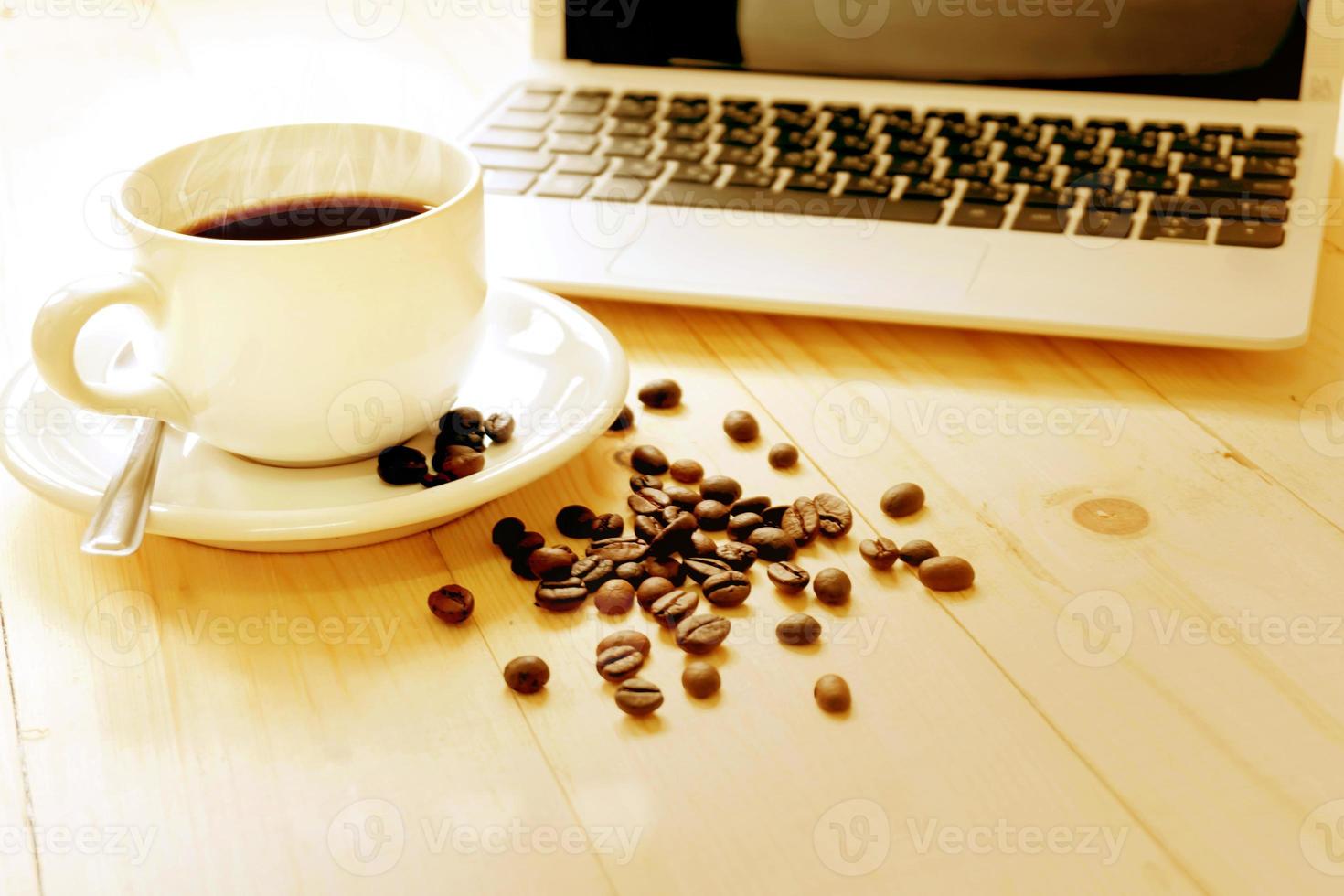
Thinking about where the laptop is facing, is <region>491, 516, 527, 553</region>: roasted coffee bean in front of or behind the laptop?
in front

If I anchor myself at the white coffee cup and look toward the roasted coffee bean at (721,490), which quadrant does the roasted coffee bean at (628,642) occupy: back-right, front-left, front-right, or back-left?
front-right

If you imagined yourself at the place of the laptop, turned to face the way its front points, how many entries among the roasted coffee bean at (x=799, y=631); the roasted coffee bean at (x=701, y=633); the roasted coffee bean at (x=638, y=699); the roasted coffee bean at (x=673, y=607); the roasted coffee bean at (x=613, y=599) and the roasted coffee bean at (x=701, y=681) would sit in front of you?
6

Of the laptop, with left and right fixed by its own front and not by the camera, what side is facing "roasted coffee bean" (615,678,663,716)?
front

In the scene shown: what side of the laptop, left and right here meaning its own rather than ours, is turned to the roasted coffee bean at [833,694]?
front

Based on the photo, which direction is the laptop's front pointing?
toward the camera

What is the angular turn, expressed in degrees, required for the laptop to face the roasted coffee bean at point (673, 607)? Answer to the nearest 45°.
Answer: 0° — it already faces it

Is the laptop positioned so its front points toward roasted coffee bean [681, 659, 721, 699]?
yes
